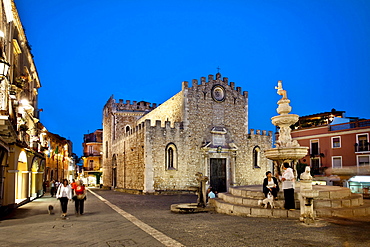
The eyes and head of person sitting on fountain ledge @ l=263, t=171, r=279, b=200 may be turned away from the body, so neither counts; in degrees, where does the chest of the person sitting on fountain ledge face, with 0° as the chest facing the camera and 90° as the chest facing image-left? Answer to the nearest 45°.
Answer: approximately 0°

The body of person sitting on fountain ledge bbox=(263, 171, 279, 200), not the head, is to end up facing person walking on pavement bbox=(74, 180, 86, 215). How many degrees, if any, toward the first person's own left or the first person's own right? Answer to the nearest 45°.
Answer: approximately 90° to the first person's own right

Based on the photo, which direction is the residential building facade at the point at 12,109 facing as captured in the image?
to the viewer's right

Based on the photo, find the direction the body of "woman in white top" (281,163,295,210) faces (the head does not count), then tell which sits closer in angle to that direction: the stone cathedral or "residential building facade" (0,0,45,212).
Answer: the residential building facade

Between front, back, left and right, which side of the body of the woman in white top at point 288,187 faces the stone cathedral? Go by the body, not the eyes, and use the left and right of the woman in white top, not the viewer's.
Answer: right

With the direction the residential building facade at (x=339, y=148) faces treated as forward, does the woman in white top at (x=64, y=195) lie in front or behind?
in front

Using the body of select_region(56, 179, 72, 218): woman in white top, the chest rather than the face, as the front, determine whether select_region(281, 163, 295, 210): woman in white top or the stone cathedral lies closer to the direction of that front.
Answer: the woman in white top

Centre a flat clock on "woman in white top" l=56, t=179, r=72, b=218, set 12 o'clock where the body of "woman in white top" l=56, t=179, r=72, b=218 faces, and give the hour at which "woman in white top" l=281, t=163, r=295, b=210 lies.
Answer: "woman in white top" l=281, t=163, r=295, b=210 is roughly at 10 o'clock from "woman in white top" l=56, t=179, r=72, b=218.

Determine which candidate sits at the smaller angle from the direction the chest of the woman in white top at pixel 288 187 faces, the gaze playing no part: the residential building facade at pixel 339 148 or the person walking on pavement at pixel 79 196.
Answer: the person walking on pavement

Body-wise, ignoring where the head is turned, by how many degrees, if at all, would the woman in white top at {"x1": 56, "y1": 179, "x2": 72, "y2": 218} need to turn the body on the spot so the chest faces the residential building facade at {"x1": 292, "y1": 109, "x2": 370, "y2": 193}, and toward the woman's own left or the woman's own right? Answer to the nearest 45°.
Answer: approximately 135° to the woman's own left

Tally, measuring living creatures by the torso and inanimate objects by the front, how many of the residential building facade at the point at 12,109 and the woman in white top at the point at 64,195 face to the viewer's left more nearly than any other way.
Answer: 0

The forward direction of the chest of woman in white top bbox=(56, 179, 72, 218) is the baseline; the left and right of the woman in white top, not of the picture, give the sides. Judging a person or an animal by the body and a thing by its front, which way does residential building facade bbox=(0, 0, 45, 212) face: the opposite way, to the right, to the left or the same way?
to the left
